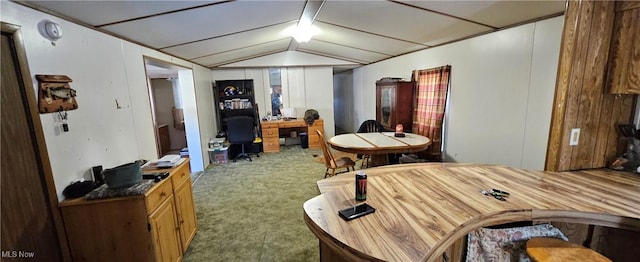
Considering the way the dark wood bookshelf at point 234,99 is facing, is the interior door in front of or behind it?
in front

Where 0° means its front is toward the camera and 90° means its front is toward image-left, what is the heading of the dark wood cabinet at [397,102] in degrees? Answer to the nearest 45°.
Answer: approximately 45°

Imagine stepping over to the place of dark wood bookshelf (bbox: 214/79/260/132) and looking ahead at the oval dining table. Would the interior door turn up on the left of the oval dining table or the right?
right

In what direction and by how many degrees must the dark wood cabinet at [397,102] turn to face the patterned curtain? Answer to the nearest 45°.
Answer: approximately 90° to its left

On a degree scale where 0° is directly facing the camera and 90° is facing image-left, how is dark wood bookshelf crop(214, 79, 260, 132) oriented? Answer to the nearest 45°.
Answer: approximately 0°

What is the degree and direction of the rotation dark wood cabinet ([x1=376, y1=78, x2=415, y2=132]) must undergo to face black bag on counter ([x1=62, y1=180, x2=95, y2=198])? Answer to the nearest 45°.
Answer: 0° — it already faces it

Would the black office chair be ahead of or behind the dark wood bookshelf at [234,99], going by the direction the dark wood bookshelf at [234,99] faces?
ahead

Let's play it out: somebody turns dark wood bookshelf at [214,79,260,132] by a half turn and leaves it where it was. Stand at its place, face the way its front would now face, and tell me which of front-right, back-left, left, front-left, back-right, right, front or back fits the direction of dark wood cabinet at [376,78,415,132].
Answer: back-right
